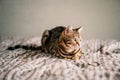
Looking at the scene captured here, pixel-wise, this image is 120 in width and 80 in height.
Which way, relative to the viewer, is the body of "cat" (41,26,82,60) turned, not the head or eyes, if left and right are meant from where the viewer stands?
facing the viewer and to the right of the viewer
